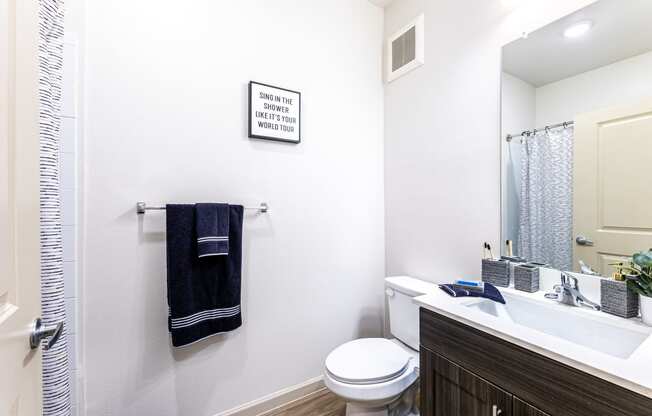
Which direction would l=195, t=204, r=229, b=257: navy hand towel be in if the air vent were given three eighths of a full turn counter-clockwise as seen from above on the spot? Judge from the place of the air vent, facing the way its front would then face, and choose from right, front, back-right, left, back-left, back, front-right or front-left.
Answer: back-right

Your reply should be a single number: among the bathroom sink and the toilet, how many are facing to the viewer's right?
0

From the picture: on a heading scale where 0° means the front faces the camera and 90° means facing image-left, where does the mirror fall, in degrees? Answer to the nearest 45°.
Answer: approximately 45°

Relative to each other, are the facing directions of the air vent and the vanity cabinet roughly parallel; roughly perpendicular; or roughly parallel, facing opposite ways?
roughly parallel

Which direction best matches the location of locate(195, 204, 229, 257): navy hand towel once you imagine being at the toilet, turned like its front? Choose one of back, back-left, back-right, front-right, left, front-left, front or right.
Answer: front-right

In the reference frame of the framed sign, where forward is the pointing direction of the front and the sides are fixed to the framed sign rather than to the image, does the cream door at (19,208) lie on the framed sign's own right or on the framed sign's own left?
on the framed sign's own right

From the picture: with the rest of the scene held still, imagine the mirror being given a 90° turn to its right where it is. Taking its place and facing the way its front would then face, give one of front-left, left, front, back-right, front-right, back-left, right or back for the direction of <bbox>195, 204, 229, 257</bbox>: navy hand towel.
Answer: left

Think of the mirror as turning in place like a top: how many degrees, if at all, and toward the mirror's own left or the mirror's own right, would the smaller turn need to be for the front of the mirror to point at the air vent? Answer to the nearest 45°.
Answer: approximately 45° to the mirror's own right

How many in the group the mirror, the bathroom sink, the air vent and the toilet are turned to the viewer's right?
0

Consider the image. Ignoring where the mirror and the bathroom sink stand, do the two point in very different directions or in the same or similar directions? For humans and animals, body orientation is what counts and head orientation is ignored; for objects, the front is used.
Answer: same or similar directions

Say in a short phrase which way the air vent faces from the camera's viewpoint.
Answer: facing the viewer and to the left of the viewer

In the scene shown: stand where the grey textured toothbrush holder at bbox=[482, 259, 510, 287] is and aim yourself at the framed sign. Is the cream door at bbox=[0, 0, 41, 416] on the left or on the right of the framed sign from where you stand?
left

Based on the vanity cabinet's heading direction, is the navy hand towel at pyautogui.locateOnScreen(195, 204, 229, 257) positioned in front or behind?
in front

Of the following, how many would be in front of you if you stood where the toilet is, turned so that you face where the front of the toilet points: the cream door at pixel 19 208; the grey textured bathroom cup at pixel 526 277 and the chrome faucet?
1

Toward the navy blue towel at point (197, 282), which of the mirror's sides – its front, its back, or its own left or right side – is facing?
front

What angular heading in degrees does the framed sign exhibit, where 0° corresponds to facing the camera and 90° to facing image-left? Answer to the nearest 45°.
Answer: approximately 315°
